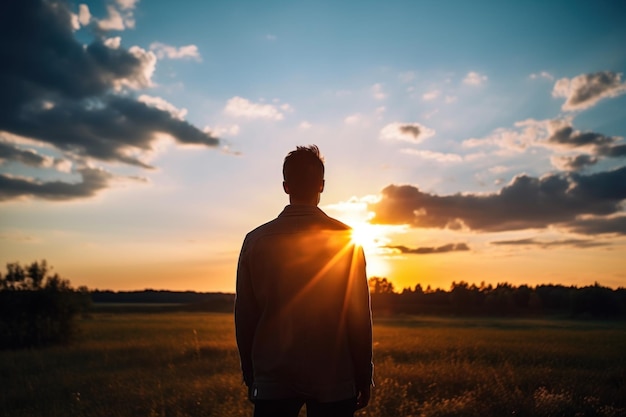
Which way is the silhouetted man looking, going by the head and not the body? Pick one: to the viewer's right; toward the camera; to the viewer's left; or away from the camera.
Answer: away from the camera

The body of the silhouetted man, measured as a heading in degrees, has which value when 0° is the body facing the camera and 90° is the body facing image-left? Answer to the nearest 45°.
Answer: approximately 180°
